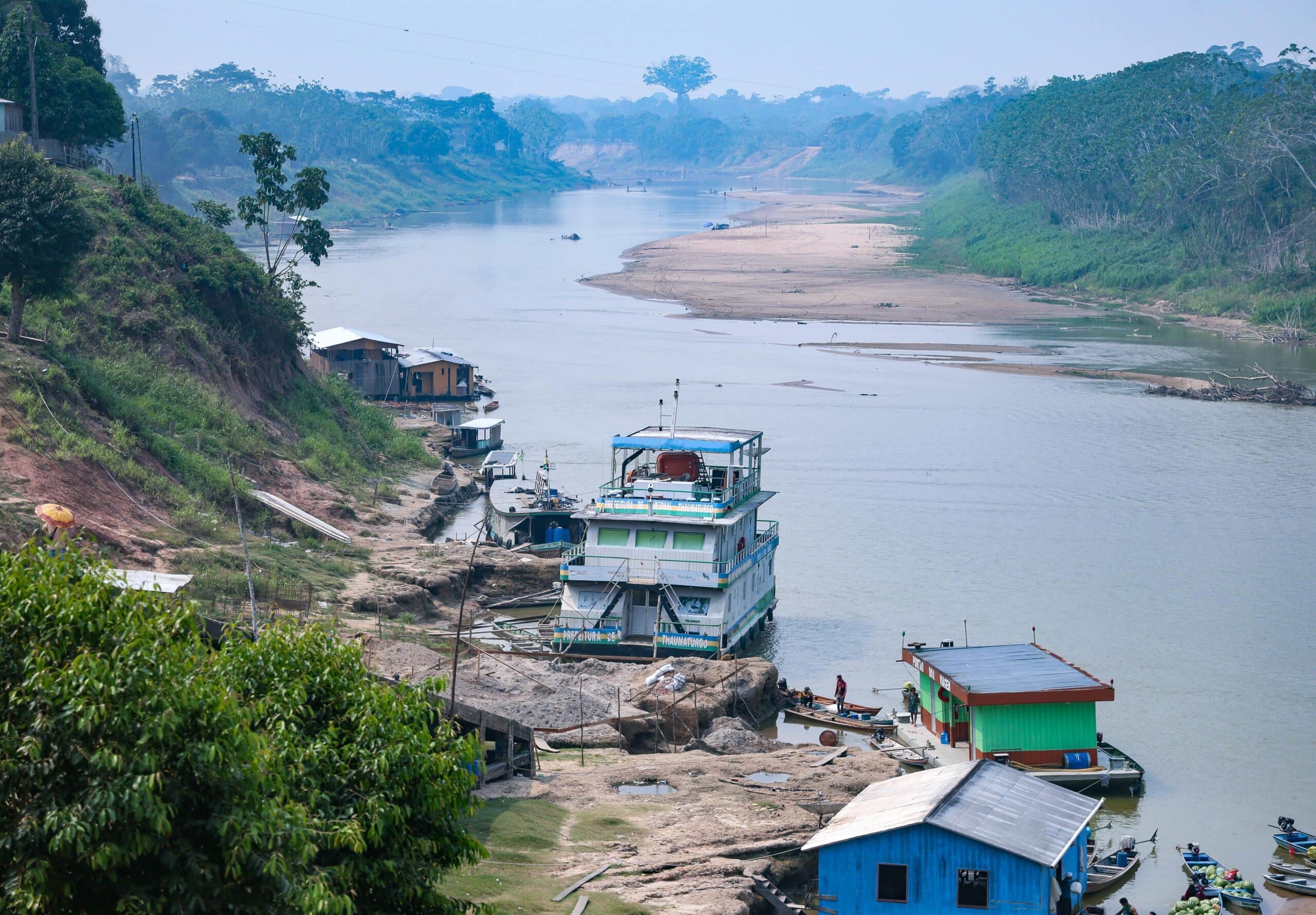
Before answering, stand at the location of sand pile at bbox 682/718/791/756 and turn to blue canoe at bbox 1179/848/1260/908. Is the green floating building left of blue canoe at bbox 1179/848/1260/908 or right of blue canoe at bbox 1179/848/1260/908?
left

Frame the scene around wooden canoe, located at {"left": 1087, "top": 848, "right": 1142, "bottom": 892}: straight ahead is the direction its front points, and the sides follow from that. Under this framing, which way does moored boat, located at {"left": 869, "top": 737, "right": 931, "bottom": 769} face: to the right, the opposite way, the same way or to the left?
to the left

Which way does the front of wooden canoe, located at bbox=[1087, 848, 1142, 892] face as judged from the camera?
facing the viewer and to the left of the viewer

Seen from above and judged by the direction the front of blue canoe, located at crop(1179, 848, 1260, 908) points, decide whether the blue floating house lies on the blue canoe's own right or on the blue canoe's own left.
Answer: on the blue canoe's own right

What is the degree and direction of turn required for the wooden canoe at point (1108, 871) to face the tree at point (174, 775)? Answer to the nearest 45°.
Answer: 0° — it already faces it

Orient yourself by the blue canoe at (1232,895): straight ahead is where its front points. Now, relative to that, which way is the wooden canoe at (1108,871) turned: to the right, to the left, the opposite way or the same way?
to the right

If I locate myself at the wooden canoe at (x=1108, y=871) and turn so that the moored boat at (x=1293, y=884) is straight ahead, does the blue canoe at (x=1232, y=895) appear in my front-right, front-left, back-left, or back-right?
front-right

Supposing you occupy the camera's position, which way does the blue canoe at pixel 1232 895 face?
facing the viewer and to the right of the viewer

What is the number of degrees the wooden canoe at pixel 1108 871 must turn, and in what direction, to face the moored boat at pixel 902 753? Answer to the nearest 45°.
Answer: approximately 90° to its right
